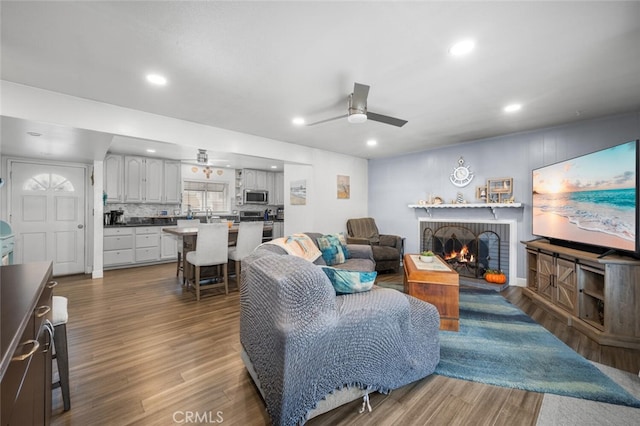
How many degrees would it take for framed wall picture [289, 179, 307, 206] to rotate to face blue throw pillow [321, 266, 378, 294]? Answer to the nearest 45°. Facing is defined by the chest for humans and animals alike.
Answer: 0° — it already faces it

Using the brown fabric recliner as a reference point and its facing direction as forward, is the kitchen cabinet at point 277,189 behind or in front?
behind

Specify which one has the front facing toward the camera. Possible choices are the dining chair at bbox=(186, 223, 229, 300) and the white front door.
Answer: the white front door

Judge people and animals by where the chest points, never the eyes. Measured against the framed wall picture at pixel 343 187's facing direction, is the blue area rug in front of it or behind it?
in front

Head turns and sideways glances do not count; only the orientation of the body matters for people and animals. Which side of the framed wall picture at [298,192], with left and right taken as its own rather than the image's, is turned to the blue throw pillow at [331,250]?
front

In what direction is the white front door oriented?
toward the camera

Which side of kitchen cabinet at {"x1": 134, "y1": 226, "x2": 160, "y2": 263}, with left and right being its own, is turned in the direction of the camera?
front

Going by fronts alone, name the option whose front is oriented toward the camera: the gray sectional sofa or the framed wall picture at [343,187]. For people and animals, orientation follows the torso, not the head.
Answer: the framed wall picture

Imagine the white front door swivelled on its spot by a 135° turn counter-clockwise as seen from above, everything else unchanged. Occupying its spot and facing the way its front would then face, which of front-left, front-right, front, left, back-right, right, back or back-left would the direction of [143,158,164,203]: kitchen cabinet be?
front-right

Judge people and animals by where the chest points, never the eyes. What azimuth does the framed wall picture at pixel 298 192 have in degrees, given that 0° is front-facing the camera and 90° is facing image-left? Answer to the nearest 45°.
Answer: approximately 0°

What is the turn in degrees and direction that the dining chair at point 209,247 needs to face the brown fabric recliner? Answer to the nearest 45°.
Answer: approximately 135° to its right

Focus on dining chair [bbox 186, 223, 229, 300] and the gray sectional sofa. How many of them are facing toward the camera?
0

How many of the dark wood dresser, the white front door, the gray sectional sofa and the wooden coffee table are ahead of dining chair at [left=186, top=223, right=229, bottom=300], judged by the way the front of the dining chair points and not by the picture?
1

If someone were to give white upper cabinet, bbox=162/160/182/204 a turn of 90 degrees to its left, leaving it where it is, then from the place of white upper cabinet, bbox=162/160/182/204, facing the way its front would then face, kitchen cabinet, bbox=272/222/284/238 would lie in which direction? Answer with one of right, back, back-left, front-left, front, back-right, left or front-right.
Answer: front
